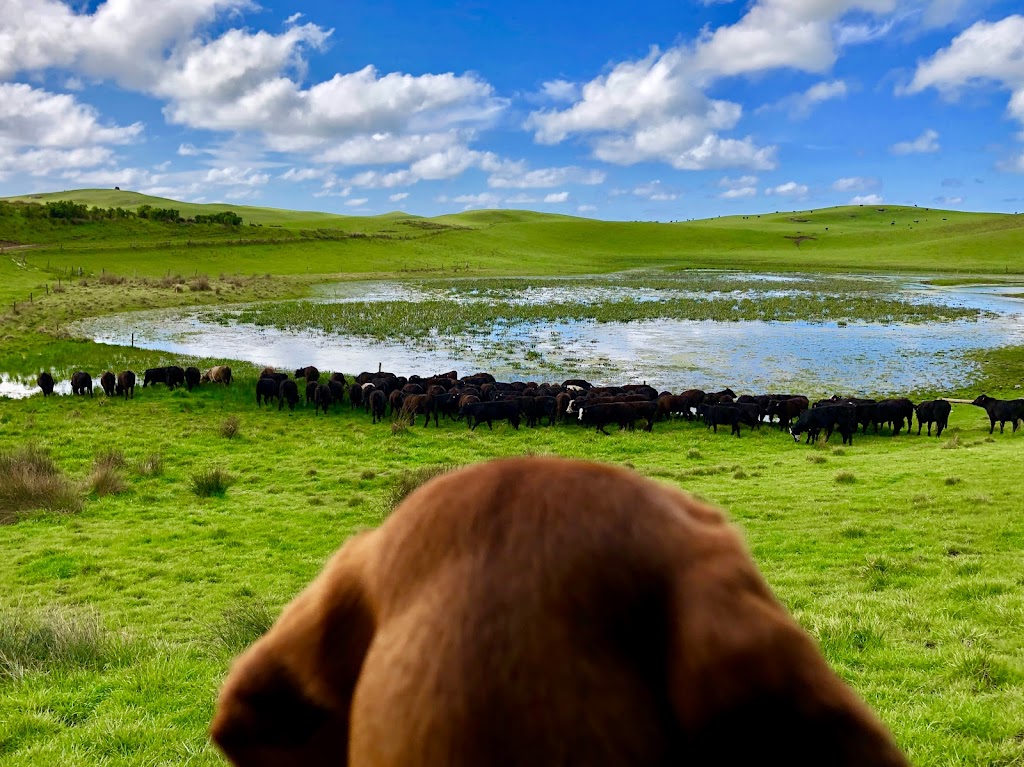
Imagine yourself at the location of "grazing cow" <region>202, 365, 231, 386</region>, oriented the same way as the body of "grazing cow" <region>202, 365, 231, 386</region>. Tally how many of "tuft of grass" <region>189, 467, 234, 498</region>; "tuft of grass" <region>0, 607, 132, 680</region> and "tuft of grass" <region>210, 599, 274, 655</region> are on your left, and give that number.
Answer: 3

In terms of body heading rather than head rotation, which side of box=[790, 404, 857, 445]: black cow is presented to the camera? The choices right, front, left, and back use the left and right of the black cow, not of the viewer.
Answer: left

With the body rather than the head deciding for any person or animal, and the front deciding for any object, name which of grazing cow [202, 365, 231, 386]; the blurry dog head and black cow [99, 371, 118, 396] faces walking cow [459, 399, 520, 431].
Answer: the blurry dog head

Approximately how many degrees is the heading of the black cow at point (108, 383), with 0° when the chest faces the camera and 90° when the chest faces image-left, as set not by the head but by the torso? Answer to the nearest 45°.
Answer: approximately 180°

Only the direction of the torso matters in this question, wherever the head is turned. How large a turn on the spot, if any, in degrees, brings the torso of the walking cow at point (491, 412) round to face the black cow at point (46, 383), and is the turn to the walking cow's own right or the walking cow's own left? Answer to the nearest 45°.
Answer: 0° — it already faces it

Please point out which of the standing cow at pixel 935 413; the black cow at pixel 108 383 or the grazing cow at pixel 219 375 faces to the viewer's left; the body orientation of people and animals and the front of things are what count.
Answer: the grazing cow at pixel 219 375

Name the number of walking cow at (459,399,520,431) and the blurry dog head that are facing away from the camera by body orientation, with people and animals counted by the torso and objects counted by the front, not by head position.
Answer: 1

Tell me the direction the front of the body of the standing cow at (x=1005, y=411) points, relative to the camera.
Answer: to the viewer's left
